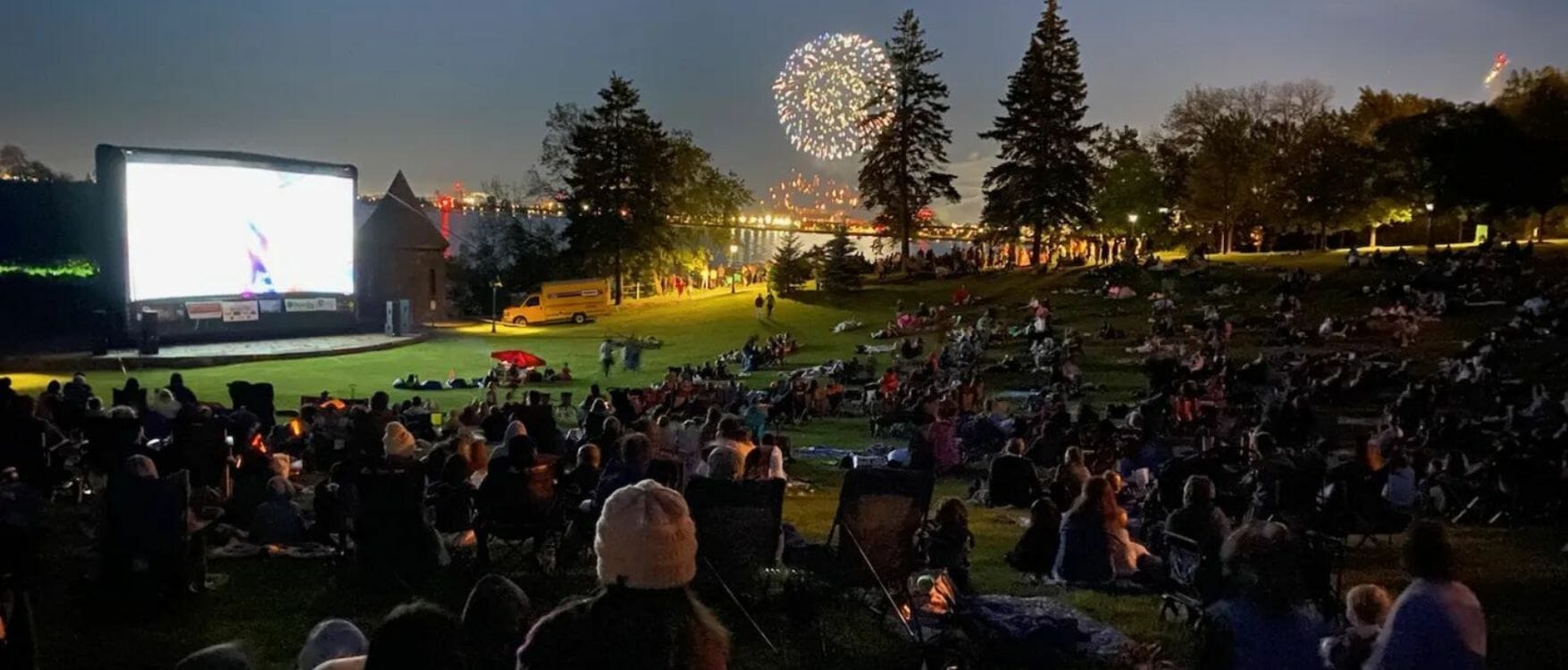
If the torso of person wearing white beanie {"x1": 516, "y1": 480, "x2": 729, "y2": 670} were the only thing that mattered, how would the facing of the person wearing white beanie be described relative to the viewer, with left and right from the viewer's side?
facing away from the viewer

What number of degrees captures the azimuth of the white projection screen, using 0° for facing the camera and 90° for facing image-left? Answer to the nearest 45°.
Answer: approximately 315°

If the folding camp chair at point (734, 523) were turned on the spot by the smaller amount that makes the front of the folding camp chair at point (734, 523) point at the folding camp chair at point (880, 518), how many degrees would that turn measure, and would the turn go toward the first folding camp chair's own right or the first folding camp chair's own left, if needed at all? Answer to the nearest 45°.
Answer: approximately 90° to the first folding camp chair's own right

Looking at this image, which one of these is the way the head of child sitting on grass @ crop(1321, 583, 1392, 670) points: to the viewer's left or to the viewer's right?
to the viewer's left

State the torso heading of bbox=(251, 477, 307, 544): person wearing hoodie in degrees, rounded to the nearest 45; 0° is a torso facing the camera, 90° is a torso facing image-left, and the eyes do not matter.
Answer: approximately 180°

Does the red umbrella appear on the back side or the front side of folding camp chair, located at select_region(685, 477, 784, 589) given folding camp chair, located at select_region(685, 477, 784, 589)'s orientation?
on the front side

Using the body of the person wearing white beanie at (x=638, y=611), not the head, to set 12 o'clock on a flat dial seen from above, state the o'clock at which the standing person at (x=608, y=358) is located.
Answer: The standing person is roughly at 12 o'clock from the person wearing white beanie.

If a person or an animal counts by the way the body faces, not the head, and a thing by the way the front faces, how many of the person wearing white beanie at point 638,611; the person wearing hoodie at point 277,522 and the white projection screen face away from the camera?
2

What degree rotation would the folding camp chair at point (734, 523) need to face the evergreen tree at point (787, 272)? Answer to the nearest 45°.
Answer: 0° — it already faces it

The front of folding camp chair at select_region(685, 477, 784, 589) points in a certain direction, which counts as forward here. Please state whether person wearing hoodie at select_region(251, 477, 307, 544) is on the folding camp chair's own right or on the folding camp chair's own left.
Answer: on the folding camp chair's own left

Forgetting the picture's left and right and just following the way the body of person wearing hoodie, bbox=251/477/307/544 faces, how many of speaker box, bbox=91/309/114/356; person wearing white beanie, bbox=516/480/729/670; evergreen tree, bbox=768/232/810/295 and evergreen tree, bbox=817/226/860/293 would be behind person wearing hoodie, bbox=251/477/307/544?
1

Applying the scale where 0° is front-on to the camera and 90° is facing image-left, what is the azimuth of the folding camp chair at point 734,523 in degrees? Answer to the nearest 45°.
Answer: approximately 180°
